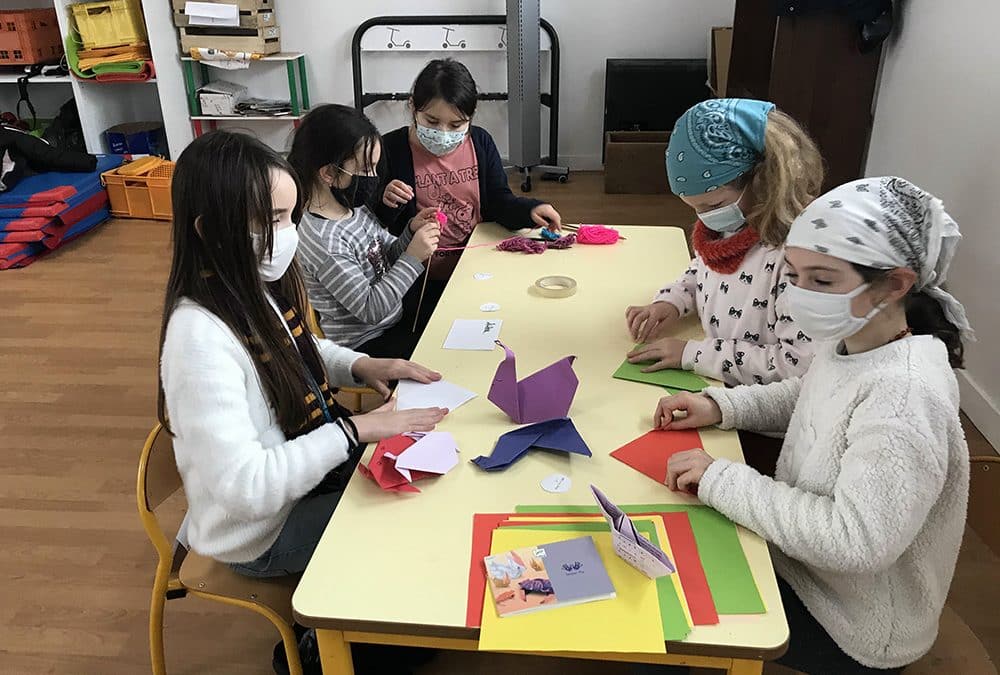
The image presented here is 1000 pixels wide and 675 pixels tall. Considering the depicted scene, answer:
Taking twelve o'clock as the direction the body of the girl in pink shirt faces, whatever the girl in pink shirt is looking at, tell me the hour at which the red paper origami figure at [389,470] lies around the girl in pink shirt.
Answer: The red paper origami figure is roughly at 12 o'clock from the girl in pink shirt.

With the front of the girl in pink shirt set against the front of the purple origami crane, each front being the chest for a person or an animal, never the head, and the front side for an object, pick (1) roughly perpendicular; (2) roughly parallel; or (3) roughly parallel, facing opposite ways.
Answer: roughly perpendicular

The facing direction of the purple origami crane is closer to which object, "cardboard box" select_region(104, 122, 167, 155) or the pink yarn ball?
the cardboard box

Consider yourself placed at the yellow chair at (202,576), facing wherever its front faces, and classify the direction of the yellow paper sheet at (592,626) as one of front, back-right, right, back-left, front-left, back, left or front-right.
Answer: front-right

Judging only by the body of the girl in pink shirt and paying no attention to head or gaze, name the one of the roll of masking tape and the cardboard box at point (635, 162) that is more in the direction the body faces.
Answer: the roll of masking tape

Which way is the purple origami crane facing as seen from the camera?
to the viewer's left

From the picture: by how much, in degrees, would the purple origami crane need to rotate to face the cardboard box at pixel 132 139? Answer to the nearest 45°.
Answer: approximately 45° to its right

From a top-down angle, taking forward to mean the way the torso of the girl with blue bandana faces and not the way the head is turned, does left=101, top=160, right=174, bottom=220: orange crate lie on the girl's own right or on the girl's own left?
on the girl's own right

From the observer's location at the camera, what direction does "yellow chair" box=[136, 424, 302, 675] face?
facing to the right of the viewer

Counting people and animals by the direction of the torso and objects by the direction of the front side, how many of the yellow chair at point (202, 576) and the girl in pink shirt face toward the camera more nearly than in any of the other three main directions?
1

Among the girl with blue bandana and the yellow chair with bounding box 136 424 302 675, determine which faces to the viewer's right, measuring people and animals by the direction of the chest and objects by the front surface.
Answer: the yellow chair
